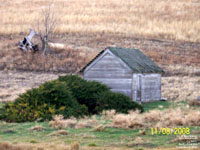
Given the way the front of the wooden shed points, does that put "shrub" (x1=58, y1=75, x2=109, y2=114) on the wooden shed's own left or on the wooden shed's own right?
on the wooden shed's own right

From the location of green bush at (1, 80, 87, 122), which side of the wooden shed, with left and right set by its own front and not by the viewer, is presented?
right

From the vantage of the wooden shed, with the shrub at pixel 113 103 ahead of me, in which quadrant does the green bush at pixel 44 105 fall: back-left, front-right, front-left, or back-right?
front-right

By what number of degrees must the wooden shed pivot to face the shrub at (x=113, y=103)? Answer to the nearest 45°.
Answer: approximately 45° to its right
